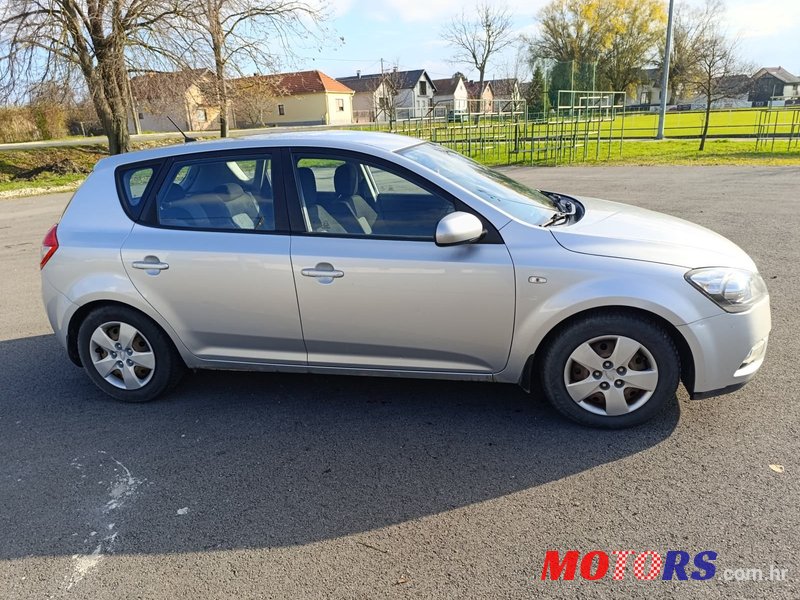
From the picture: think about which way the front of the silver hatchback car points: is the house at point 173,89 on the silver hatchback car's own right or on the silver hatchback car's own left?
on the silver hatchback car's own left

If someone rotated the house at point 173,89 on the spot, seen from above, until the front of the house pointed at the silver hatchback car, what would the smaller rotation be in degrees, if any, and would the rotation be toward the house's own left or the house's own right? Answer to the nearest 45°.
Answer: approximately 45° to the house's own right

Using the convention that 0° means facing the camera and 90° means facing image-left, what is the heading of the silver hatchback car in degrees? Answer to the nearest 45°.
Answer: approximately 270°

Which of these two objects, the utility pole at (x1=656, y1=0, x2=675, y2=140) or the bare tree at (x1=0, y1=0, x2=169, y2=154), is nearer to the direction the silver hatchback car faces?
the utility pole

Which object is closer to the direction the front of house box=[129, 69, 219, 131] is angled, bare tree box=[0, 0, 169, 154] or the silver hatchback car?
the silver hatchback car

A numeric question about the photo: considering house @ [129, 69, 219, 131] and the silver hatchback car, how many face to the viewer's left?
0

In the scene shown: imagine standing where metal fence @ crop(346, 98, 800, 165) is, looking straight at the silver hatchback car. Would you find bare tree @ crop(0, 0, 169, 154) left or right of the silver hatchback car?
right
